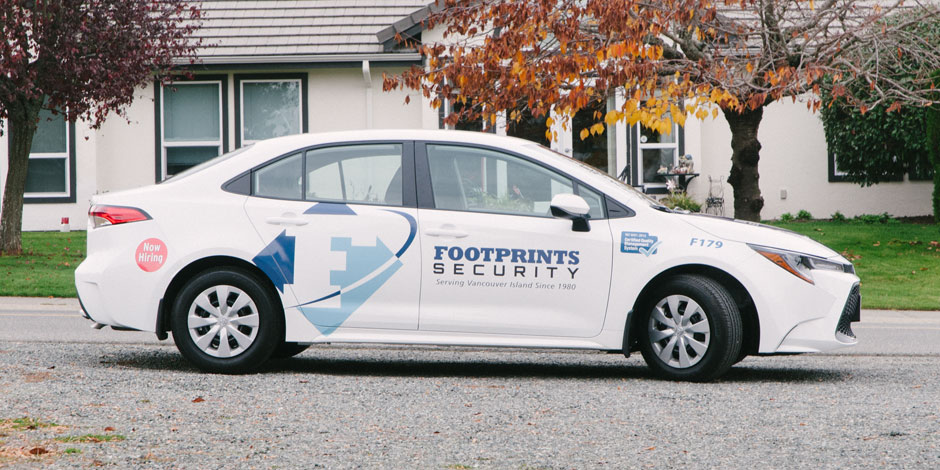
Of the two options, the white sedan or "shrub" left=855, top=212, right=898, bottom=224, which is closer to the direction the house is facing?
the white sedan

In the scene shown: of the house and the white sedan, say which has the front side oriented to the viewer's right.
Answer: the white sedan

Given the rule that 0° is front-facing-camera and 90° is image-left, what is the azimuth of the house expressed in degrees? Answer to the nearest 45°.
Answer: approximately 0°

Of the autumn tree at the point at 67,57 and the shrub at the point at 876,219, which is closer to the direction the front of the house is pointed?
the autumn tree

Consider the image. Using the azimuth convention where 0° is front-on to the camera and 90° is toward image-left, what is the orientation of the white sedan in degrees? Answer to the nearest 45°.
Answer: approximately 270°

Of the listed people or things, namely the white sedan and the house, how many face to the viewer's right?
1

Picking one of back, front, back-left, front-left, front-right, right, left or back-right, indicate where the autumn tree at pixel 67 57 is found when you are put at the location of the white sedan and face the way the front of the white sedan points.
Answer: back-left

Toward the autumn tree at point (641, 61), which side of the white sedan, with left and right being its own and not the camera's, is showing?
left

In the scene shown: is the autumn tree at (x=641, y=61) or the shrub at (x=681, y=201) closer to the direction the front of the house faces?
the autumn tree

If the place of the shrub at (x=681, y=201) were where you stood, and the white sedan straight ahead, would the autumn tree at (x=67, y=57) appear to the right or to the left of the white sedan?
right

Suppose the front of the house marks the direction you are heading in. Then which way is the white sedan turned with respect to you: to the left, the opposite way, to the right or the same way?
to the left

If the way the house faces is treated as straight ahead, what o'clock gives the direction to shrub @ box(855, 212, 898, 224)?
The shrub is roughly at 9 o'clock from the house.
